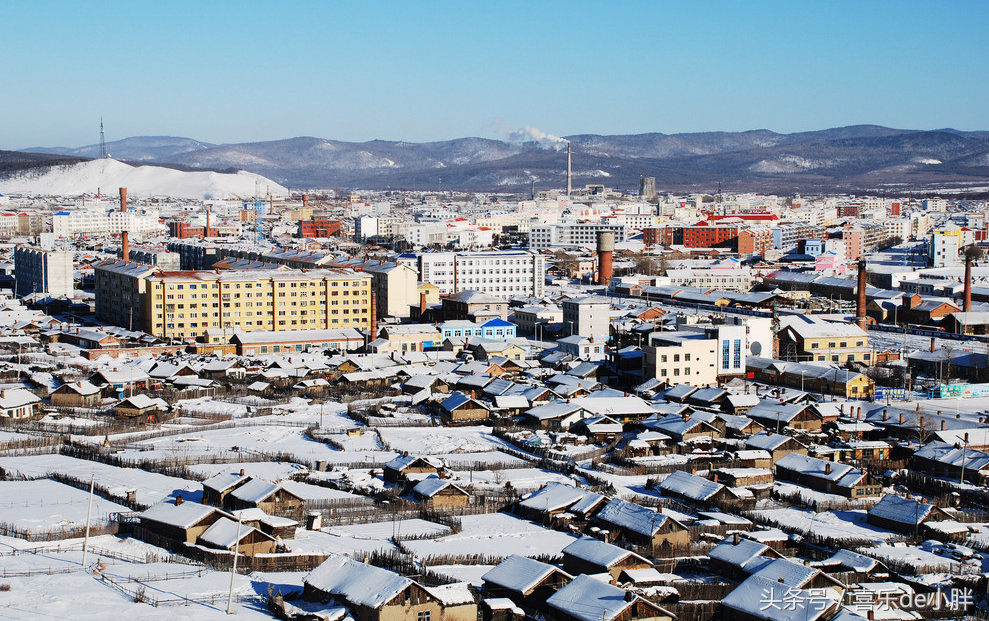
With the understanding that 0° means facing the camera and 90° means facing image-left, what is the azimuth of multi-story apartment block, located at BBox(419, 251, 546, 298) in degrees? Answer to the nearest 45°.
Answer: approximately 0°

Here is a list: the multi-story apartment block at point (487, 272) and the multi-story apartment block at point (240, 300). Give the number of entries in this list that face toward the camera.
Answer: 2

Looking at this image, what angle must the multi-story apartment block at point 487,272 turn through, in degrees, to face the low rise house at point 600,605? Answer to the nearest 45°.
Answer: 0° — it already faces it

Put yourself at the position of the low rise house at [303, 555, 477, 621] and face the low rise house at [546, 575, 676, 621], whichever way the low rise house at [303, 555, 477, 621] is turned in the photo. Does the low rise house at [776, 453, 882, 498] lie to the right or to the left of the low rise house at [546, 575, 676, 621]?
left

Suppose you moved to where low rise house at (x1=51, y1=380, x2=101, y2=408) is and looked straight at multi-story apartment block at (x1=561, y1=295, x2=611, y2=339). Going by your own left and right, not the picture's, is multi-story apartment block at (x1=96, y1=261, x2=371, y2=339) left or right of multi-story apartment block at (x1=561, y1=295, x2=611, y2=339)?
left

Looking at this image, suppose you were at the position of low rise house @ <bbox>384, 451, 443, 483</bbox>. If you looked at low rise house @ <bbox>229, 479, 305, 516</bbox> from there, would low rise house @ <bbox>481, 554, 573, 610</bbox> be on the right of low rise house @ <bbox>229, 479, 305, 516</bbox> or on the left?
left

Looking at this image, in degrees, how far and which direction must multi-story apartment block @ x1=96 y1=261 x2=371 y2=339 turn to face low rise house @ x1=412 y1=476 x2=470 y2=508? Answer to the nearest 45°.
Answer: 0° — it already faces it

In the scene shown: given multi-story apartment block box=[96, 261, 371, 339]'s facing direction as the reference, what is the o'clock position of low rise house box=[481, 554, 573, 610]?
The low rise house is roughly at 12 o'clock from the multi-story apartment block.

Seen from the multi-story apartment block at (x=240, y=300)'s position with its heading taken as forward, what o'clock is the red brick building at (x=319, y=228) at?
The red brick building is roughly at 6 o'clock from the multi-story apartment block.

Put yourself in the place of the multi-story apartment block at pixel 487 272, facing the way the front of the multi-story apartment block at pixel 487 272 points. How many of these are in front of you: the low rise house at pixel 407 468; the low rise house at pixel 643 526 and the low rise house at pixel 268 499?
3

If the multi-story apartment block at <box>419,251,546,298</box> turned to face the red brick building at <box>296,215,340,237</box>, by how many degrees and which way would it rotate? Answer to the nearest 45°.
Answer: approximately 180°
